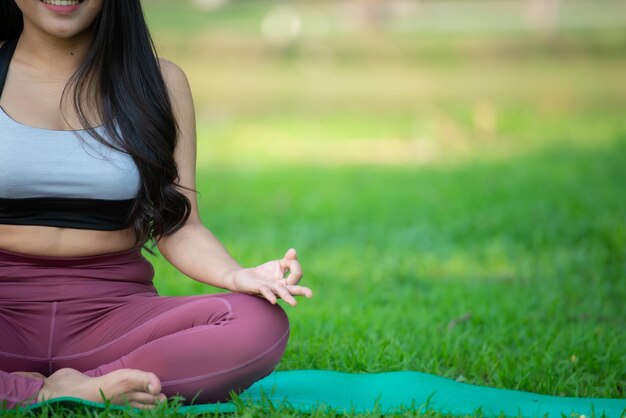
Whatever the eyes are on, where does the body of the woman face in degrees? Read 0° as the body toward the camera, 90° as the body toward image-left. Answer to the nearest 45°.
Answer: approximately 0°
